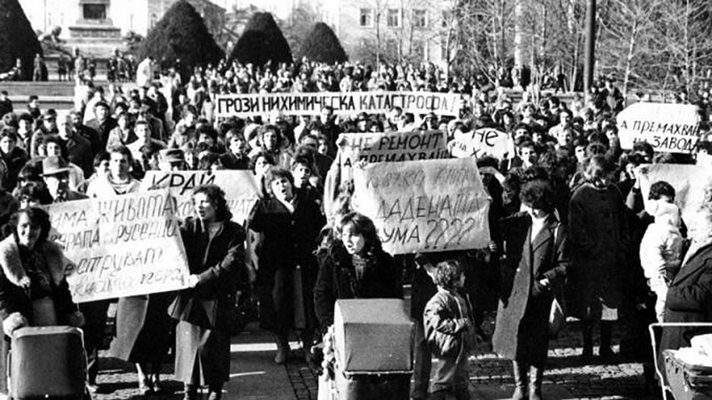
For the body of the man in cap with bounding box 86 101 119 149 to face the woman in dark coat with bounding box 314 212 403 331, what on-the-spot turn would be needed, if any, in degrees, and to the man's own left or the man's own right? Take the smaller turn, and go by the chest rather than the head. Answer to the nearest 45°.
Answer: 0° — they already face them

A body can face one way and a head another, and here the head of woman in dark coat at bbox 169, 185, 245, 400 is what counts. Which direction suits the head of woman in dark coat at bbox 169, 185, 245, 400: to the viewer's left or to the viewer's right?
to the viewer's left

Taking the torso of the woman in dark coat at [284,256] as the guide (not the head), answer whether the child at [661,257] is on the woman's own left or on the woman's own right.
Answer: on the woman's own left

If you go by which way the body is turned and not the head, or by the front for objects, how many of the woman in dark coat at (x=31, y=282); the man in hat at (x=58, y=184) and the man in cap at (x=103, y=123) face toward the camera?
3

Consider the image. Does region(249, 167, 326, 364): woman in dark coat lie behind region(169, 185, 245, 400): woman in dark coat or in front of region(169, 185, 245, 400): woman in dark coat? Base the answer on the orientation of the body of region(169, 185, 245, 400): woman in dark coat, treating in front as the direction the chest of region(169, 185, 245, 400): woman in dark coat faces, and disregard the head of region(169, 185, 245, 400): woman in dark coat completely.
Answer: behind

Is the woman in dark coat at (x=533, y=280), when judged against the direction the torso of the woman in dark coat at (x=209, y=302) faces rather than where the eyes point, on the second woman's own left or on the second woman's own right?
on the second woman's own left

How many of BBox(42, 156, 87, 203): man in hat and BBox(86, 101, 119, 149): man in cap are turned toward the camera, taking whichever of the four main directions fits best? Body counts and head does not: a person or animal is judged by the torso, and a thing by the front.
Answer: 2

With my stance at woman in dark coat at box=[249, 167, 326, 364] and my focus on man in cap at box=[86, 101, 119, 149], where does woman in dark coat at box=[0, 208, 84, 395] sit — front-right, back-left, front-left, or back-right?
back-left

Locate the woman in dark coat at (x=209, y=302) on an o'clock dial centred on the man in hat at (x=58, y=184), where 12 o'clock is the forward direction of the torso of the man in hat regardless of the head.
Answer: The woman in dark coat is roughly at 11 o'clock from the man in hat.

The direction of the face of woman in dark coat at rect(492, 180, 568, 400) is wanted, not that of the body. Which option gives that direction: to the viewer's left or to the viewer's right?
to the viewer's left

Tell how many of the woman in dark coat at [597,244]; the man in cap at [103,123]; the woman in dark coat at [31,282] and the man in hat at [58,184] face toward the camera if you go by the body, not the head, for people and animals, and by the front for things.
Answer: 4

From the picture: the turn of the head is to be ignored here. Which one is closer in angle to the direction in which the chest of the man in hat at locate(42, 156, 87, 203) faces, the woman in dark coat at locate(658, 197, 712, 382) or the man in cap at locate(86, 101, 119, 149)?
the woman in dark coat

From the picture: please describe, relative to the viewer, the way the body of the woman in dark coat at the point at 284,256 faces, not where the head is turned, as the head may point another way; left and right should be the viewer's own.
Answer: facing the viewer

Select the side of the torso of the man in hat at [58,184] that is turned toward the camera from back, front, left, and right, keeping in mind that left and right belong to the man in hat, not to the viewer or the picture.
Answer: front
